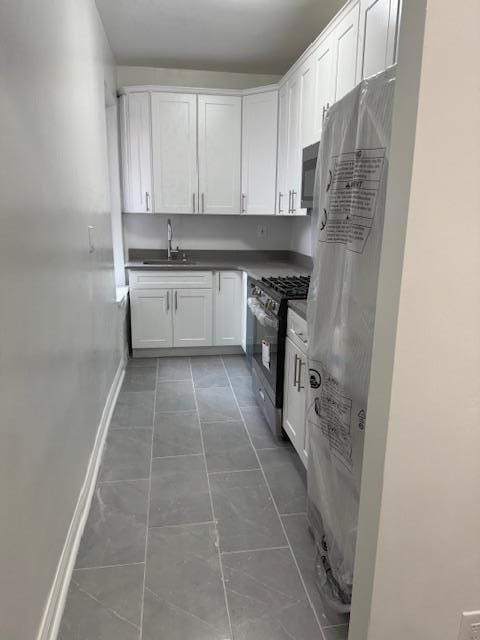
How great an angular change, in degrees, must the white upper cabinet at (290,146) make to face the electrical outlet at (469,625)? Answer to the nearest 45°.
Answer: approximately 90° to its left

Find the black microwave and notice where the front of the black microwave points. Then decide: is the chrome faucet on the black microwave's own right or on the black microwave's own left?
on the black microwave's own right

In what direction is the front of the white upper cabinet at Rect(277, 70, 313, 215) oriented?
to the viewer's left

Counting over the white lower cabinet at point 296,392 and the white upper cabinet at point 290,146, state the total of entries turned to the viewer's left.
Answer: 2

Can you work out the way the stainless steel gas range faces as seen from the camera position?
facing to the left of the viewer

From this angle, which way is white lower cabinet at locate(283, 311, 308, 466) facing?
to the viewer's left

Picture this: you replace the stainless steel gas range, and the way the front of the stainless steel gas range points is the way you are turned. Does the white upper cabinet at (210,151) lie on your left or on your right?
on your right

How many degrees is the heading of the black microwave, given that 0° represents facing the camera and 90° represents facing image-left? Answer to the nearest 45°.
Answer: approximately 90°
